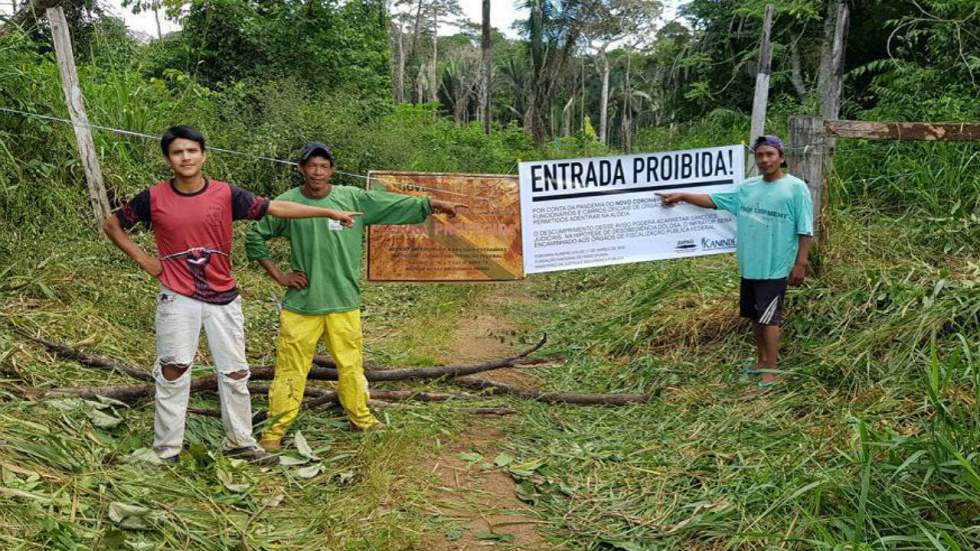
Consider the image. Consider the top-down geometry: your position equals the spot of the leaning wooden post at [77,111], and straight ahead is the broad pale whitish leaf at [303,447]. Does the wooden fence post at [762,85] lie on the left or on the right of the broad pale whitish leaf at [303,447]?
left

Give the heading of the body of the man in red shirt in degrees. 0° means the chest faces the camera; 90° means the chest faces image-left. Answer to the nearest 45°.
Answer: approximately 0°

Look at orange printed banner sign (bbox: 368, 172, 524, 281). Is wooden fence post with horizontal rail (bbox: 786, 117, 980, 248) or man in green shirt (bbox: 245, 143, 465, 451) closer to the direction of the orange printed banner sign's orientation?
the man in green shirt

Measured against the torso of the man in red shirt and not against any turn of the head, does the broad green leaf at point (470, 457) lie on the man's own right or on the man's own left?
on the man's own left

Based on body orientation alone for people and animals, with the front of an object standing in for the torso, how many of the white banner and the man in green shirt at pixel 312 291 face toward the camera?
2

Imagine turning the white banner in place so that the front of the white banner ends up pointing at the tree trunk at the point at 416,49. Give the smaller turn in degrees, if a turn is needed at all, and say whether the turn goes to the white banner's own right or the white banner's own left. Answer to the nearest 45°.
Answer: approximately 180°

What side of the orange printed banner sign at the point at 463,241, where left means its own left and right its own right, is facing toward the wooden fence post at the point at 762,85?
left

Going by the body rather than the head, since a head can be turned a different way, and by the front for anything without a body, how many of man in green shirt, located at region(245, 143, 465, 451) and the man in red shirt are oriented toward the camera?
2

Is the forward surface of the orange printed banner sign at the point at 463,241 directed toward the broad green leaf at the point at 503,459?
yes

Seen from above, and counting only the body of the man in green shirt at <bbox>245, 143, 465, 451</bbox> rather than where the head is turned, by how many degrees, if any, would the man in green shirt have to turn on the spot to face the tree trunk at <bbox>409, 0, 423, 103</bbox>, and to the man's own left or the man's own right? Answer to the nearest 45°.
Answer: approximately 180°
